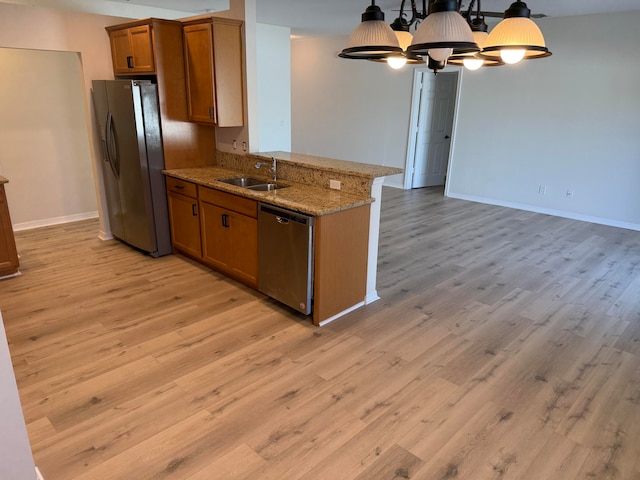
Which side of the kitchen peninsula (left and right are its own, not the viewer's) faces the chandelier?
left

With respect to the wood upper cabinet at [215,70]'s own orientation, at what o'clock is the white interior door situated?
The white interior door is roughly at 6 o'clock from the wood upper cabinet.

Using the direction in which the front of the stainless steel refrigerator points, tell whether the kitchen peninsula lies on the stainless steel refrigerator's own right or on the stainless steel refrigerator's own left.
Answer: on the stainless steel refrigerator's own left

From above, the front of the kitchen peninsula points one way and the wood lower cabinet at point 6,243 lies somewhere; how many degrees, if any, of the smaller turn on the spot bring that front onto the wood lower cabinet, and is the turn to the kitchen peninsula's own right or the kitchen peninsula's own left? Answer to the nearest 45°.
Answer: approximately 45° to the kitchen peninsula's own right

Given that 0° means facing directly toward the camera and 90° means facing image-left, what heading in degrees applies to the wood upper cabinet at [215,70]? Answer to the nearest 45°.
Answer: approximately 45°

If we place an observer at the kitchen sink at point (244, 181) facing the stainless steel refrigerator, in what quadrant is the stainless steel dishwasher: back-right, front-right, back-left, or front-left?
back-left

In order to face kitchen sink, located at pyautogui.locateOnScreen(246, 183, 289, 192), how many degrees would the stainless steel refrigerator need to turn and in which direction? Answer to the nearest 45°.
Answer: approximately 90° to its left

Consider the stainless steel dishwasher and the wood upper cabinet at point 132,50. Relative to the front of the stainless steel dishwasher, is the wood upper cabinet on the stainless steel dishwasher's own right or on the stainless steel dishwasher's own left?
on the stainless steel dishwasher's own right

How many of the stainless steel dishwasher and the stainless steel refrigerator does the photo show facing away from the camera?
0

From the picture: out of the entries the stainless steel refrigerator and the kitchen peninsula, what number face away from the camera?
0
